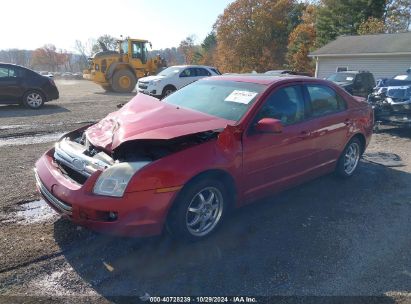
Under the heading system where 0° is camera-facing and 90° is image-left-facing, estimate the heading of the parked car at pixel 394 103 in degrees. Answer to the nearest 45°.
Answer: approximately 45°

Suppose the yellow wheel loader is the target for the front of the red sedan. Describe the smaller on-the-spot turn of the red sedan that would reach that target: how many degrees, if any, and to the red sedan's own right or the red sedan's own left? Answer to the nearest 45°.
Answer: approximately 135° to the red sedan's own right

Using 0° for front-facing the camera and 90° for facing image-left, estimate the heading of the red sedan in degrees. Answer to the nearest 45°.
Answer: approximately 45°

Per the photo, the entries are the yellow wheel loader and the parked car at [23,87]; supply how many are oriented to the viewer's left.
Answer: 1

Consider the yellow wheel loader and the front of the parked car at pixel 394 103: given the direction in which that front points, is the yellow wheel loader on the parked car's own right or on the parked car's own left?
on the parked car's own right
